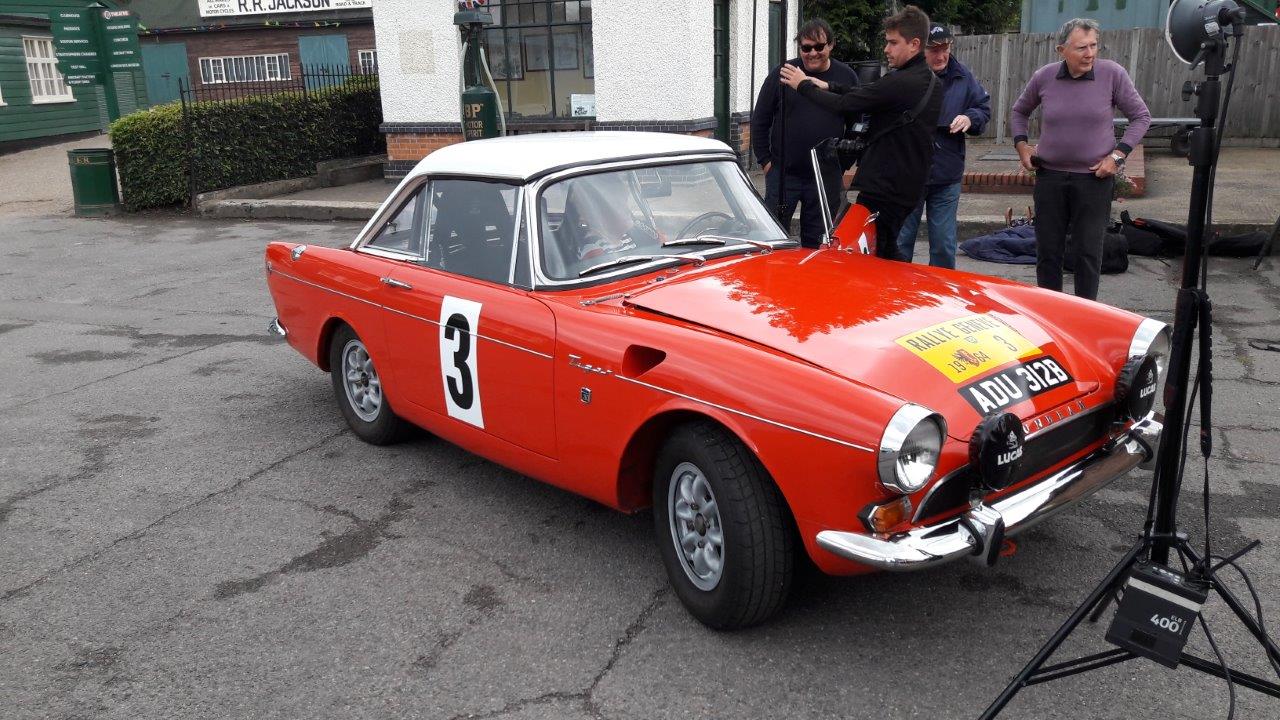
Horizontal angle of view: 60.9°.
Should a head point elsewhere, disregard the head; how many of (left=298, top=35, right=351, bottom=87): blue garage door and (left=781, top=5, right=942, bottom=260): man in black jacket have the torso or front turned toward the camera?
1

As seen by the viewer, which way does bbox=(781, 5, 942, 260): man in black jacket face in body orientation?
to the viewer's left

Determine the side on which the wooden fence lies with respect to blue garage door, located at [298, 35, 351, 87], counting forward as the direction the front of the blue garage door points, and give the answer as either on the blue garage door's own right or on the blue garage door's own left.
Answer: on the blue garage door's own left

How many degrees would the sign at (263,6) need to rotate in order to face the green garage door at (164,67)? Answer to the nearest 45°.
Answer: approximately 135° to its right

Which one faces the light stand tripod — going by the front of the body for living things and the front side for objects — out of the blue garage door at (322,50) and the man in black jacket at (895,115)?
the blue garage door

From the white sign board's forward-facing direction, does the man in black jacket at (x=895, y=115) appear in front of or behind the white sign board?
in front

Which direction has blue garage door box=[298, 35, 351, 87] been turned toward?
toward the camera

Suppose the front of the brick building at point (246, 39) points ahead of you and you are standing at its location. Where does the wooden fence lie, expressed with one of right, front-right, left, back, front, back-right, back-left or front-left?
front-left

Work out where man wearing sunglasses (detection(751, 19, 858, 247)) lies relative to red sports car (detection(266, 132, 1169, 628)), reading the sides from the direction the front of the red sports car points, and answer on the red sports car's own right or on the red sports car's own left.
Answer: on the red sports car's own left

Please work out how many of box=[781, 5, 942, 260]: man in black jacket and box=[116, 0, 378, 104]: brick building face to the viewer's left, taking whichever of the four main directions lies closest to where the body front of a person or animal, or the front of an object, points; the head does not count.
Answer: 1

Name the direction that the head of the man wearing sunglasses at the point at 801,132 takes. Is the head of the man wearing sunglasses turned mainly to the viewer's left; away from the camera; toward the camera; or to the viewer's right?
toward the camera

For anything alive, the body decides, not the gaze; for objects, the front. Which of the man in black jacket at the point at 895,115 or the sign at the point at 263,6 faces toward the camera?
the sign

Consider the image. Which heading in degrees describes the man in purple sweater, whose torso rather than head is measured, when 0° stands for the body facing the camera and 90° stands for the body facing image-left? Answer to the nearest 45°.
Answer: approximately 0°
